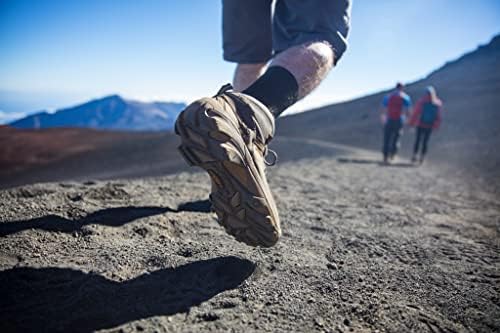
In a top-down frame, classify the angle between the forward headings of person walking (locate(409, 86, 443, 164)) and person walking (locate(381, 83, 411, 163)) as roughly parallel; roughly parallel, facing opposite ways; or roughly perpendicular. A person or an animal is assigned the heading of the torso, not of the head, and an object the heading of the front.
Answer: roughly parallel

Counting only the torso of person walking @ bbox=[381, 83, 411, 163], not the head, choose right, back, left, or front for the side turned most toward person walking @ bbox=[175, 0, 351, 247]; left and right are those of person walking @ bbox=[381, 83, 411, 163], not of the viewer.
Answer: back

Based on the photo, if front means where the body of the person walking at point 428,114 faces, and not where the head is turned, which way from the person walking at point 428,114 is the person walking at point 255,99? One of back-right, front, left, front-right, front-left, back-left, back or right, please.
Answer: back

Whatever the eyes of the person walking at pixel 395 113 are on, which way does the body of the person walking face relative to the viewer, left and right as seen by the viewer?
facing away from the viewer

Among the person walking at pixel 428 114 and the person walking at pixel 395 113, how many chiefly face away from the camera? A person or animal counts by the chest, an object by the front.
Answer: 2

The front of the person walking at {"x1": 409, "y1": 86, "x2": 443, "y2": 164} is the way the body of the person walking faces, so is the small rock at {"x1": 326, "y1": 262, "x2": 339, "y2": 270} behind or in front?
behind

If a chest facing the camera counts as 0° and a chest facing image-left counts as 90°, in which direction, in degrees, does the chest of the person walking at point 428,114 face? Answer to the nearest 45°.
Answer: approximately 180°

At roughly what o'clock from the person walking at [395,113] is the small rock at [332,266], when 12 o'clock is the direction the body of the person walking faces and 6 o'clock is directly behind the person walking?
The small rock is roughly at 6 o'clock from the person walking.
